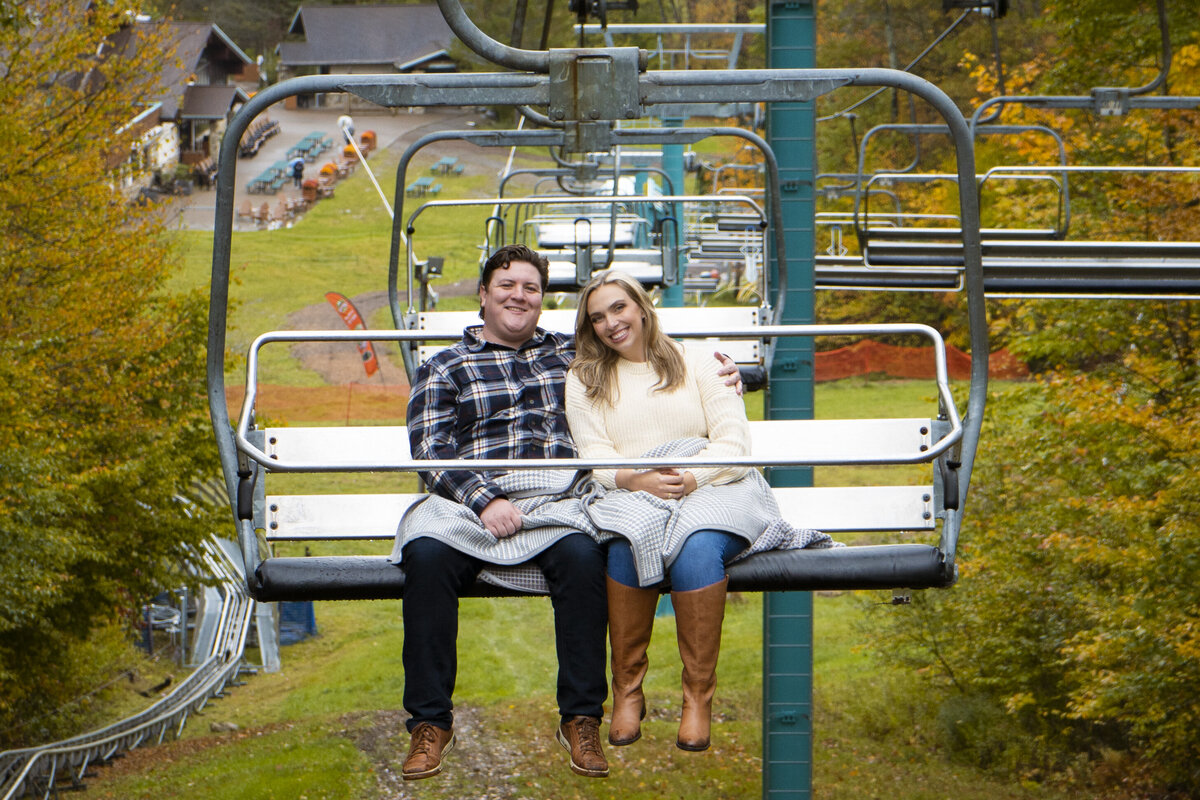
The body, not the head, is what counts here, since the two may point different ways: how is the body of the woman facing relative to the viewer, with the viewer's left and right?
facing the viewer

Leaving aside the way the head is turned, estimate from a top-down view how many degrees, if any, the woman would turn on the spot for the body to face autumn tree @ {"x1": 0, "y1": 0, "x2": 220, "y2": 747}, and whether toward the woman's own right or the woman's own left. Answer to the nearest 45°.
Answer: approximately 135° to the woman's own right

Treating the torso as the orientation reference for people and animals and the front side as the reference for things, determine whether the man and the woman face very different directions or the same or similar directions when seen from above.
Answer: same or similar directions

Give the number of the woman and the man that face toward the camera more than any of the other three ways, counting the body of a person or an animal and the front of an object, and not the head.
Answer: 2

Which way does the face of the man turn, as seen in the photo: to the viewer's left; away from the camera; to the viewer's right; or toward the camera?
toward the camera

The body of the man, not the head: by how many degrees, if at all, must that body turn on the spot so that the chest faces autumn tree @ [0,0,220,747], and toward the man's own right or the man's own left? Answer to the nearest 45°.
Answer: approximately 135° to the man's own right

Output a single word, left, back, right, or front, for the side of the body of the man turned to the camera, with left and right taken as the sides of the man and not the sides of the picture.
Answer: front

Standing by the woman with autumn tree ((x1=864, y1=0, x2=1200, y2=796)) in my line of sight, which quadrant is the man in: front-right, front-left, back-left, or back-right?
back-left
